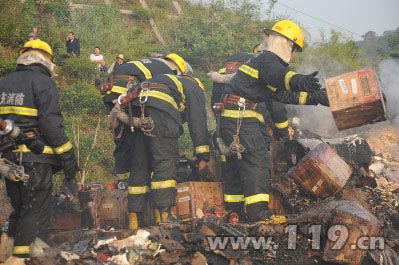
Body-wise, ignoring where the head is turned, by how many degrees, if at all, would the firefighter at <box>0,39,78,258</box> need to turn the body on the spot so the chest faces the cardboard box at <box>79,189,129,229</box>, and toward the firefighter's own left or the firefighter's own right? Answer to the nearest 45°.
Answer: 0° — they already face it

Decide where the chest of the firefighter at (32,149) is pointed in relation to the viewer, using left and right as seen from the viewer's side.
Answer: facing away from the viewer and to the right of the viewer

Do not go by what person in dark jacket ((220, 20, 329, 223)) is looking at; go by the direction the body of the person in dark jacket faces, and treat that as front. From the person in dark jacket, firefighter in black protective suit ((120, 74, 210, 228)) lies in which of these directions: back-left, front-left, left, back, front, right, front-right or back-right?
back

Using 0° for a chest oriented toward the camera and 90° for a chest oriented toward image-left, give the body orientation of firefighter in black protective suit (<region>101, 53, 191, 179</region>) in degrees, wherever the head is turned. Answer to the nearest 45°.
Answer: approximately 270°

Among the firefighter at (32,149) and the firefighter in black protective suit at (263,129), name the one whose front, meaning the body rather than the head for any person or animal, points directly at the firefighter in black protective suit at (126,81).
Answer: the firefighter

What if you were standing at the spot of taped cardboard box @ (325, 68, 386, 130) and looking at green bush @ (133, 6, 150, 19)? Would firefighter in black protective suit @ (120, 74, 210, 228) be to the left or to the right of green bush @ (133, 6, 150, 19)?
left

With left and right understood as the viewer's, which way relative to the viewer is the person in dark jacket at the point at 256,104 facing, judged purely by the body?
facing to the right of the viewer

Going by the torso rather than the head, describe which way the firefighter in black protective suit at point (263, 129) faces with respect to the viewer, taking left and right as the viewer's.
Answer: facing to the right of the viewer

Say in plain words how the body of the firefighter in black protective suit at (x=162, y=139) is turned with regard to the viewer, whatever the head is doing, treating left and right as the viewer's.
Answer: facing away from the viewer and to the right of the viewer

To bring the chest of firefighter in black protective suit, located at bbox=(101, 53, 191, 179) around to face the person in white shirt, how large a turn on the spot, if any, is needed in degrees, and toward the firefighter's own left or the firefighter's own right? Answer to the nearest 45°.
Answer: approximately 90° to the firefighter's own left

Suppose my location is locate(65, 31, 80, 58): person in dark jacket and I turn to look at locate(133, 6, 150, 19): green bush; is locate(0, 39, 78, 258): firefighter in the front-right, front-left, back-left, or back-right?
back-right

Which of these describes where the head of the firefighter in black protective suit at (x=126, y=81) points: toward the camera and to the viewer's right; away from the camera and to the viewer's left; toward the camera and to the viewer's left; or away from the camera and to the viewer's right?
away from the camera and to the viewer's right
